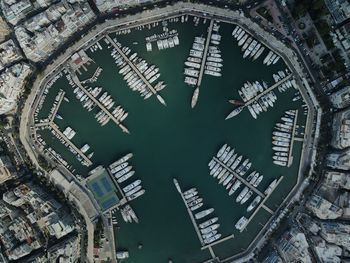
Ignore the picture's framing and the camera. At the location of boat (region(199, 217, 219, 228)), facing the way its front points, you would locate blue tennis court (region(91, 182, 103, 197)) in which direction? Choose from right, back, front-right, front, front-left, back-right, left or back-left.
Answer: back-left

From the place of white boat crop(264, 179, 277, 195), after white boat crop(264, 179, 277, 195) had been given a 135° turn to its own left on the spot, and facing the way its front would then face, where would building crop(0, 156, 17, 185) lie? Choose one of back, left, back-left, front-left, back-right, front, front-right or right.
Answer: front

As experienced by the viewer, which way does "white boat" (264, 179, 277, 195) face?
facing away from the viewer and to the right of the viewer

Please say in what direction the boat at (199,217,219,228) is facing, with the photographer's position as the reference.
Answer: facing away from the viewer and to the right of the viewer
